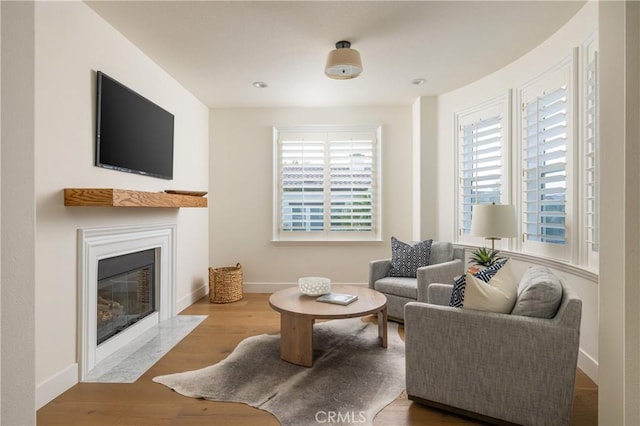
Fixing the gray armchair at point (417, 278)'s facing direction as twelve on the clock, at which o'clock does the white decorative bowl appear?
The white decorative bowl is roughly at 12 o'clock from the gray armchair.

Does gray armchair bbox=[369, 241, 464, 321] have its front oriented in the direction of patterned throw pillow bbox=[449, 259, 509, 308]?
no

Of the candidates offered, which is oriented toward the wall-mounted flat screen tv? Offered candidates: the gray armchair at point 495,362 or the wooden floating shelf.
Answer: the gray armchair

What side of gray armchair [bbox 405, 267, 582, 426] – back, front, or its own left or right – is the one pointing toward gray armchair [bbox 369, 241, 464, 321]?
right

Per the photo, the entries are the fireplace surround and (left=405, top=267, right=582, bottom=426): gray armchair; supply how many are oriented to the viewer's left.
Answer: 1

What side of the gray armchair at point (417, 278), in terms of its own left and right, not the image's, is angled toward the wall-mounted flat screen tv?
front

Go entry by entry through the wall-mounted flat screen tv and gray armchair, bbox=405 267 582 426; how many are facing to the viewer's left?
1

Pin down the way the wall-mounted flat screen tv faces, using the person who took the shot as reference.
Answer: facing the viewer and to the right of the viewer

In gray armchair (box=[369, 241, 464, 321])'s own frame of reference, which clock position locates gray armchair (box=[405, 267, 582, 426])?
gray armchair (box=[405, 267, 582, 426]) is roughly at 10 o'clock from gray armchair (box=[369, 241, 464, 321]).

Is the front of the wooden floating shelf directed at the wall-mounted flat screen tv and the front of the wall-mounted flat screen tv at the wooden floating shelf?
no

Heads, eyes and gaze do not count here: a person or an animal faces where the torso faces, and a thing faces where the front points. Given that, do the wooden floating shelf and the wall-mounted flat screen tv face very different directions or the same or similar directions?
same or similar directions

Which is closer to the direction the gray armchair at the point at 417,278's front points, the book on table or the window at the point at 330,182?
the book on table

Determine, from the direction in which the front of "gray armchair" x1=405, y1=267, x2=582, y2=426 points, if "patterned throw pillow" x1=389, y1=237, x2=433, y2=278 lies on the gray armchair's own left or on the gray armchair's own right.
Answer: on the gray armchair's own right

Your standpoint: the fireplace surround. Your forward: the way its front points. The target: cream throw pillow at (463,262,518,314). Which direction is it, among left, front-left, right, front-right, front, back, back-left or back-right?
front

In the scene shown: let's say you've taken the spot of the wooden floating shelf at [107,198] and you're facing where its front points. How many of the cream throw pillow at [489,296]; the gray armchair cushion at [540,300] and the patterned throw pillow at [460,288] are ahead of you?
3

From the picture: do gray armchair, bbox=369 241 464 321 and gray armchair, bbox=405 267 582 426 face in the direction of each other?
no

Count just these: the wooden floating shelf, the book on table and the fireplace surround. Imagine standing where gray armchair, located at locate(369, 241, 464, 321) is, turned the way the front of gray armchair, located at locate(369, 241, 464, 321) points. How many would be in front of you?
3

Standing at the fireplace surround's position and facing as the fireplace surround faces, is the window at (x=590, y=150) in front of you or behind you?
in front

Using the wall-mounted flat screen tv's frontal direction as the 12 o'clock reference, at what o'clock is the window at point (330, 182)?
The window is roughly at 10 o'clock from the wall-mounted flat screen tv.

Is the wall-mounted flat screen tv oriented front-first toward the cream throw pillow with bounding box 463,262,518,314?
yes

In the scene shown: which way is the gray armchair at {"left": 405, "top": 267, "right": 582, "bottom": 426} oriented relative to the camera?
to the viewer's left
